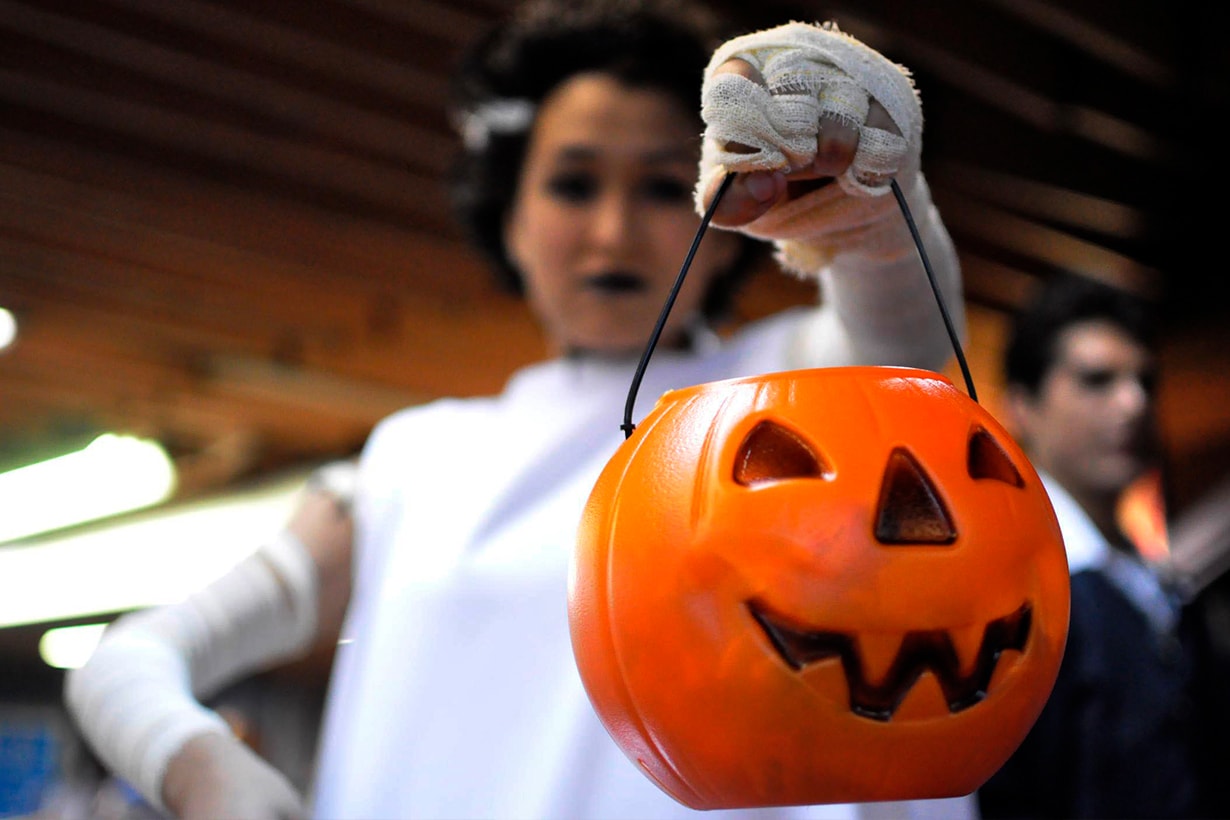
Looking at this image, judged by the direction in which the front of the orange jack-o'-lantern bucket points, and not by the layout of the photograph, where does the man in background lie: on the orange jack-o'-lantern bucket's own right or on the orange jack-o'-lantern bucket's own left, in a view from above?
on the orange jack-o'-lantern bucket's own left

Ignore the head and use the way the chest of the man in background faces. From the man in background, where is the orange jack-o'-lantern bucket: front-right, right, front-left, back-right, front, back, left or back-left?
front-right

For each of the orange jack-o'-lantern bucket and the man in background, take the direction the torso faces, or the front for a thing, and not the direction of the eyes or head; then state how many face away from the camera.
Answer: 0
